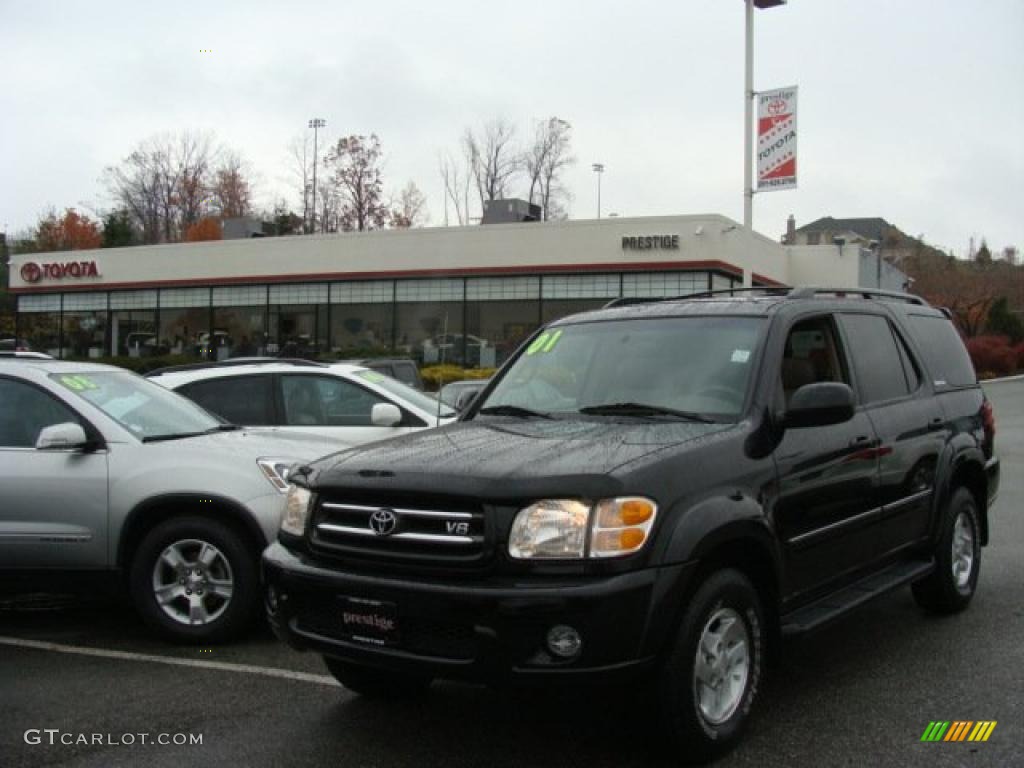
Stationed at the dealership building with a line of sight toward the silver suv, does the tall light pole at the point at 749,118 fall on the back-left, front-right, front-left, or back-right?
front-left

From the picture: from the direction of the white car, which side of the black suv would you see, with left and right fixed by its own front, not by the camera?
right

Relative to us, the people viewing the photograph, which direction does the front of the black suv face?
facing the viewer and to the left of the viewer

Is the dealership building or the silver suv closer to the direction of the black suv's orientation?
the silver suv

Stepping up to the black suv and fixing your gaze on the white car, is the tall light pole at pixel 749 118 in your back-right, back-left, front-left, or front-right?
front-right

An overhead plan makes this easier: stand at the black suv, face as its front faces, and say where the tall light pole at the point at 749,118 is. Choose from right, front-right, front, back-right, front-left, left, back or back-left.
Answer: back-right

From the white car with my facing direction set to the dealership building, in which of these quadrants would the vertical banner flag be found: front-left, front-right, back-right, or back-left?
front-right

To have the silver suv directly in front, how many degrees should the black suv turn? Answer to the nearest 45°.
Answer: approximately 90° to its right

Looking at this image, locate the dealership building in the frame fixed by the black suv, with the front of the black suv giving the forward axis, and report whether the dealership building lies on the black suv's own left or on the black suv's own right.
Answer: on the black suv's own right

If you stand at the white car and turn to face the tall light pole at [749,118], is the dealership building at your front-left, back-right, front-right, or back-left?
front-left

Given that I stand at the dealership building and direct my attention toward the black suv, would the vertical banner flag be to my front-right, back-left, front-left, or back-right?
front-left
